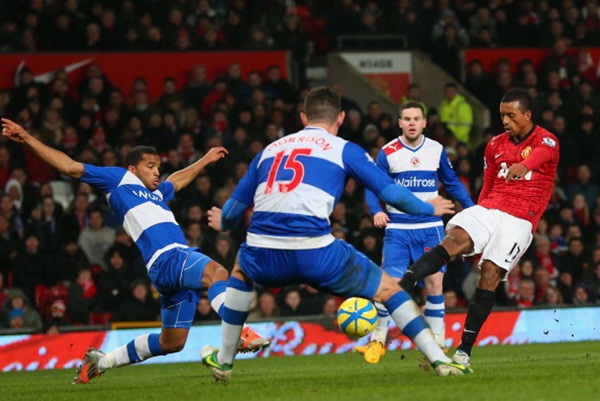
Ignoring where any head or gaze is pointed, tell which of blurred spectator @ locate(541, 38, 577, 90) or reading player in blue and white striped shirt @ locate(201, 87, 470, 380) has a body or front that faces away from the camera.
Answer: the reading player in blue and white striped shirt

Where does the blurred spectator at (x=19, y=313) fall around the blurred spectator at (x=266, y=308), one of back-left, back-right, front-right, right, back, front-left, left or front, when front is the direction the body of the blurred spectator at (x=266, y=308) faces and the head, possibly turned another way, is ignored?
right

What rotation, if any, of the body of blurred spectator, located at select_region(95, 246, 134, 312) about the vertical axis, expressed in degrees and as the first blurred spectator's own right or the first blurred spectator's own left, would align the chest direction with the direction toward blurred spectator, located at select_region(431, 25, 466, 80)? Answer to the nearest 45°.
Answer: approximately 135° to the first blurred spectator's own left

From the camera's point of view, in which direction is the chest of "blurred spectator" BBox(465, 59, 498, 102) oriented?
toward the camera

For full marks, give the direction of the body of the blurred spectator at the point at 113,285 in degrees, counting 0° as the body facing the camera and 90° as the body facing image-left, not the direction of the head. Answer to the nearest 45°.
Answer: approximately 0°

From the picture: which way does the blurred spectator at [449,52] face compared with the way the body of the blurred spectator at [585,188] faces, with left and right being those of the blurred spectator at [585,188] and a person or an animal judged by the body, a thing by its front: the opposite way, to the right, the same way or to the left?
the same way

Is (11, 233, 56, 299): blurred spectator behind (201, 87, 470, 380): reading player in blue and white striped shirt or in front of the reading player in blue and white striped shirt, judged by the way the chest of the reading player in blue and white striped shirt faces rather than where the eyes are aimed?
in front

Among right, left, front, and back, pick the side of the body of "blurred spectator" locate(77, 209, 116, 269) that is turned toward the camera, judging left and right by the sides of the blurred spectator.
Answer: front

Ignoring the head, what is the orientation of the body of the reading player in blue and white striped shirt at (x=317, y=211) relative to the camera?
away from the camera

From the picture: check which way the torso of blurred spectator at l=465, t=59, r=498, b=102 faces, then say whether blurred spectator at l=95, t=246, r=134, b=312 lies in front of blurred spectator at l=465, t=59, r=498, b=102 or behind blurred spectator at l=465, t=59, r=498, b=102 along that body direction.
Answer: in front

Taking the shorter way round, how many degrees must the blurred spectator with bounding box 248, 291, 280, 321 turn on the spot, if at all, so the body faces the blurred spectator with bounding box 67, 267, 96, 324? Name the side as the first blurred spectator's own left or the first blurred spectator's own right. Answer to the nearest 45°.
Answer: approximately 90° to the first blurred spectator's own right

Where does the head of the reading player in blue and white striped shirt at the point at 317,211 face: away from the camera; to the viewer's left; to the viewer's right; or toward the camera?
away from the camera

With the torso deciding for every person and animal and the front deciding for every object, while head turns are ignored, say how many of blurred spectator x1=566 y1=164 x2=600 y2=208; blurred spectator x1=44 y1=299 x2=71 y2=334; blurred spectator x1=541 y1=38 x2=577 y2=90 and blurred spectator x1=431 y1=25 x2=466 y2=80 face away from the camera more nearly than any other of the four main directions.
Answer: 0

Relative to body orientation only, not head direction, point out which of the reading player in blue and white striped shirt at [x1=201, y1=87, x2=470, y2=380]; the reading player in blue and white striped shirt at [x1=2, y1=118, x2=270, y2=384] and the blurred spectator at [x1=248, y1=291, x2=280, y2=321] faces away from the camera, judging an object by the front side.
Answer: the reading player in blue and white striped shirt at [x1=201, y1=87, x2=470, y2=380]

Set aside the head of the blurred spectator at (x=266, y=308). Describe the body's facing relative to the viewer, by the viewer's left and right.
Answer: facing the viewer

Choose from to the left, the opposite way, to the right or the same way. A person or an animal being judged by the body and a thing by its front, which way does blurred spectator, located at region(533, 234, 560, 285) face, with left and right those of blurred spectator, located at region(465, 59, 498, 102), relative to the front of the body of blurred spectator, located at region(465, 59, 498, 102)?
the same way

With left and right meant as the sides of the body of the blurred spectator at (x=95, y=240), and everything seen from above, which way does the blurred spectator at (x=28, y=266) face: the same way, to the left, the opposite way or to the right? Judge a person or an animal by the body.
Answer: the same way

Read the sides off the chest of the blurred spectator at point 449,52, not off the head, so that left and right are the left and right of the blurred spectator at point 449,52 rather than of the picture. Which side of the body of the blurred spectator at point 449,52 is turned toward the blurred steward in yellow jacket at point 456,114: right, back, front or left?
front

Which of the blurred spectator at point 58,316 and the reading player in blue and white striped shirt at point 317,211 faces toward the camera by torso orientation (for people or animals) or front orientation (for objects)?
the blurred spectator

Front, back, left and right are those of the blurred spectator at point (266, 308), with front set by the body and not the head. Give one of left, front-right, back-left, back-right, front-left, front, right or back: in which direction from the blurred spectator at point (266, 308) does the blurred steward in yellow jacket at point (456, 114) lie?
back-left
